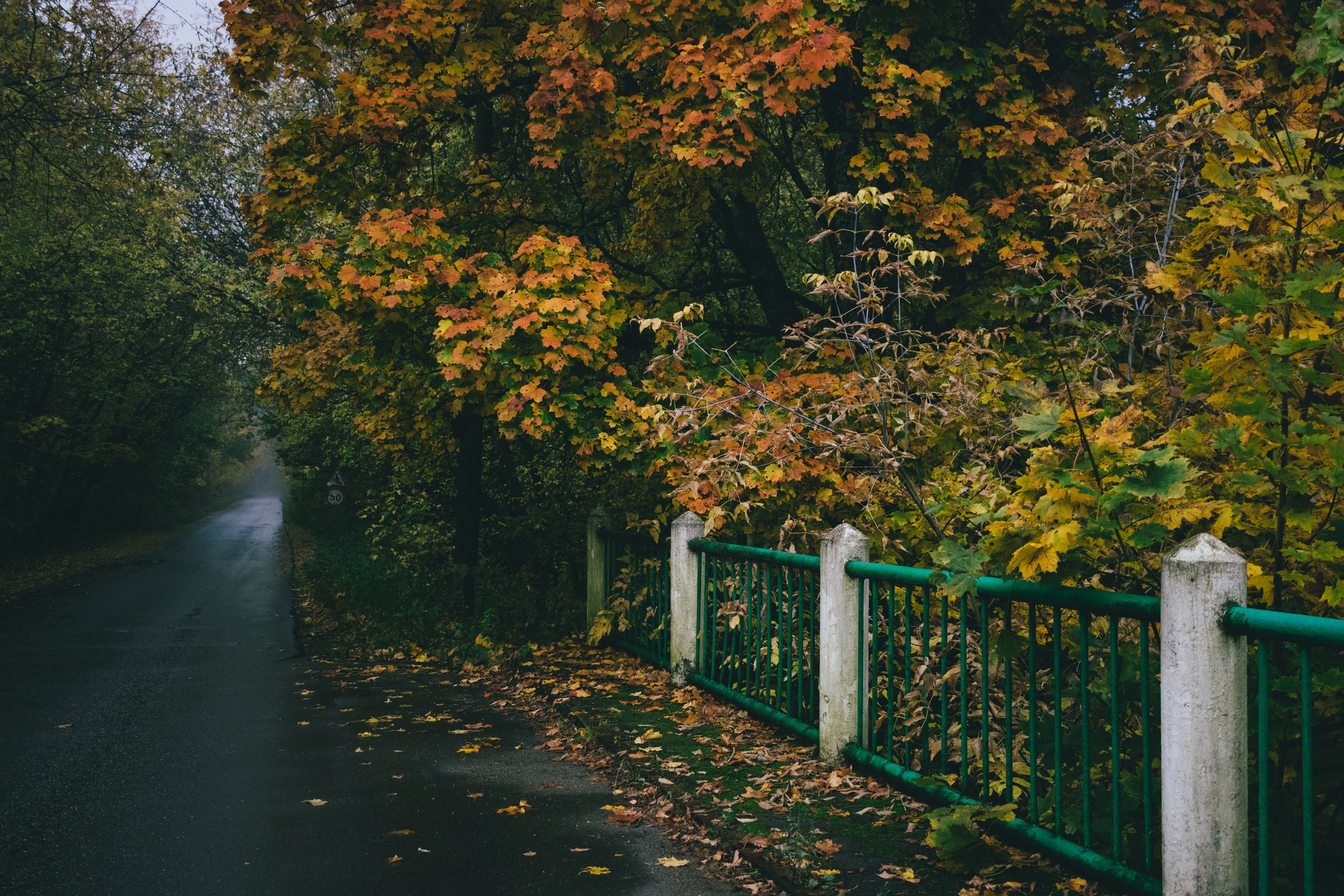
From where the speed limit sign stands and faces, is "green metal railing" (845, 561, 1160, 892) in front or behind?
in front

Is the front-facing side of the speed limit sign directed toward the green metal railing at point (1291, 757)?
yes

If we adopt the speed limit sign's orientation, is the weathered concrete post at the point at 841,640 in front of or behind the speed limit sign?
in front

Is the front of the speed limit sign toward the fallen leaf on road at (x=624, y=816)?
yes

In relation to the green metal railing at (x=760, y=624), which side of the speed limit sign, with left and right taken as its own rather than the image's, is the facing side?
front

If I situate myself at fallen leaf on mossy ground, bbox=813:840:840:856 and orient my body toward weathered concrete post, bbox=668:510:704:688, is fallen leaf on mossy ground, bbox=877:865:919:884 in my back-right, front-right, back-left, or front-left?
back-right

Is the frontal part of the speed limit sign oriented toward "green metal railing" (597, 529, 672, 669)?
yes

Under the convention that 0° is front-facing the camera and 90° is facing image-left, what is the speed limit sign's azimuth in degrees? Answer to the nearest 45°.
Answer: approximately 0°

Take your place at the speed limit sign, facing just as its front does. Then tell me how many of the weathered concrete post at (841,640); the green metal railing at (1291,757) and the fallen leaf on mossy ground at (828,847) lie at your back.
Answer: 0

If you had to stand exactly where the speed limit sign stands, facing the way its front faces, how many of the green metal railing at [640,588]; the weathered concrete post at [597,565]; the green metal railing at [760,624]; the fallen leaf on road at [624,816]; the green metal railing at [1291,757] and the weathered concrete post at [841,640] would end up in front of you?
6

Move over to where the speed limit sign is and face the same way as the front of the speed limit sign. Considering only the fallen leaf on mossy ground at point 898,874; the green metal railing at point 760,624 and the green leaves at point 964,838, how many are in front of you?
3

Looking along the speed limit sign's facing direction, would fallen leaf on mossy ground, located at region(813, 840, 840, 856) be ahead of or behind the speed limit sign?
ahead

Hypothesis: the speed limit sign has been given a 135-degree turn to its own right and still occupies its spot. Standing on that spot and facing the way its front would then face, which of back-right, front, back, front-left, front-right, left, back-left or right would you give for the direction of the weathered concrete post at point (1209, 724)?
back-left
